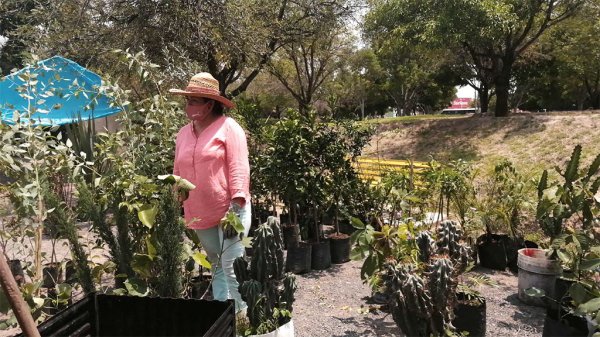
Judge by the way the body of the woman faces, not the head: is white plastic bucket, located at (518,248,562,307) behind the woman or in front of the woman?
behind

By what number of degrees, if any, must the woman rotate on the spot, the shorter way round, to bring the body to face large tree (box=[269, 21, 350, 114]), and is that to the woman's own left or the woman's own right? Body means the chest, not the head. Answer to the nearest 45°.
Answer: approximately 135° to the woman's own right

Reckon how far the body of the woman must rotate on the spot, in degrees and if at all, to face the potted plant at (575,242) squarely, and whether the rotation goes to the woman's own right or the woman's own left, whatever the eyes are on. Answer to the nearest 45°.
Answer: approximately 135° to the woman's own left

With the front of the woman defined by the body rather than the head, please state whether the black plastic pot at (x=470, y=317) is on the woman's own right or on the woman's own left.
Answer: on the woman's own left

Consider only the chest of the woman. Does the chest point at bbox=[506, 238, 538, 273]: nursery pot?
no

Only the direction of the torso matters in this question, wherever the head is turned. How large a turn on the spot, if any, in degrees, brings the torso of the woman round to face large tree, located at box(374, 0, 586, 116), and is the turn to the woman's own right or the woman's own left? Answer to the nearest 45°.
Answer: approximately 180°

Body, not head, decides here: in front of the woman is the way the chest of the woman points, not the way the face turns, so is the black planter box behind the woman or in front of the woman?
in front

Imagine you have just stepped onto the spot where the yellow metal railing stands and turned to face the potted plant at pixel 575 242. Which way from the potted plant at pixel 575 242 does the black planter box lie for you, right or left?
right

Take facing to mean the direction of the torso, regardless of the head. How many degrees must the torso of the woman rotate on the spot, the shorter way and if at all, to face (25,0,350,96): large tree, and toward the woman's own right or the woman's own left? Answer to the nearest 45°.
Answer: approximately 135° to the woman's own right

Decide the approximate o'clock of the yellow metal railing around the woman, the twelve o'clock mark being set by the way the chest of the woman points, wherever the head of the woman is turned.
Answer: The yellow metal railing is roughly at 6 o'clock from the woman.

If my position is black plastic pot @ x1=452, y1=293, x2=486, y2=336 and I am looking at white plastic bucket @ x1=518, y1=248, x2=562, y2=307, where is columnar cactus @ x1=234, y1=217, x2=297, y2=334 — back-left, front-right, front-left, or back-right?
back-left

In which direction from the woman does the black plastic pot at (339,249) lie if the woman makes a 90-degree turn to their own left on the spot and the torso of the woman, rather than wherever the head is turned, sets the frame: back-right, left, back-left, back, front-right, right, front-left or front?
left

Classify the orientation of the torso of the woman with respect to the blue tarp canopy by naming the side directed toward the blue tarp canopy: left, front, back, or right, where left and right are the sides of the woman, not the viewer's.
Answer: right
